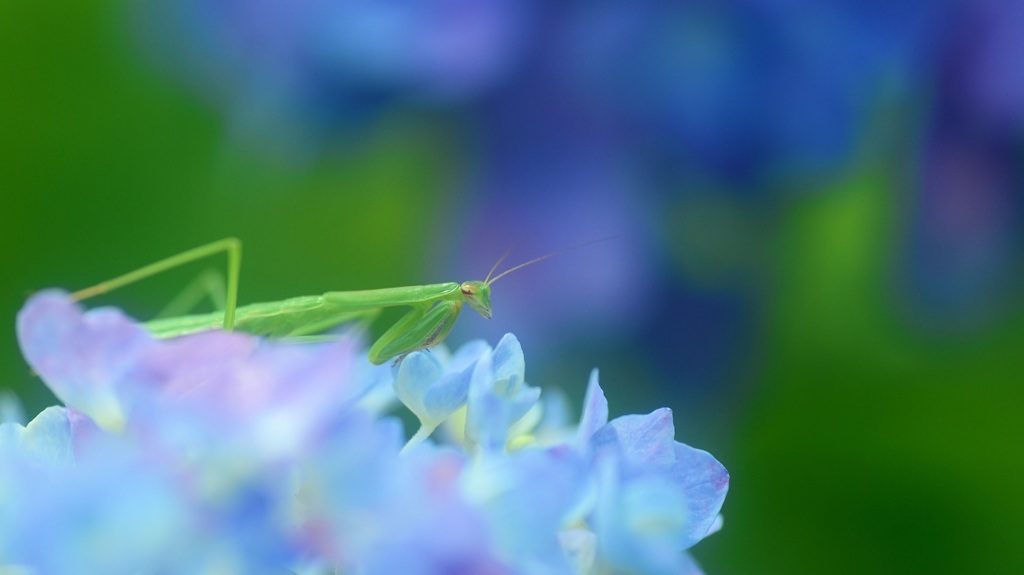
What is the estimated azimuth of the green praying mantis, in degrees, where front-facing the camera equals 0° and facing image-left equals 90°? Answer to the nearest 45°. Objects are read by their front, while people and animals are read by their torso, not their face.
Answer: approximately 270°
